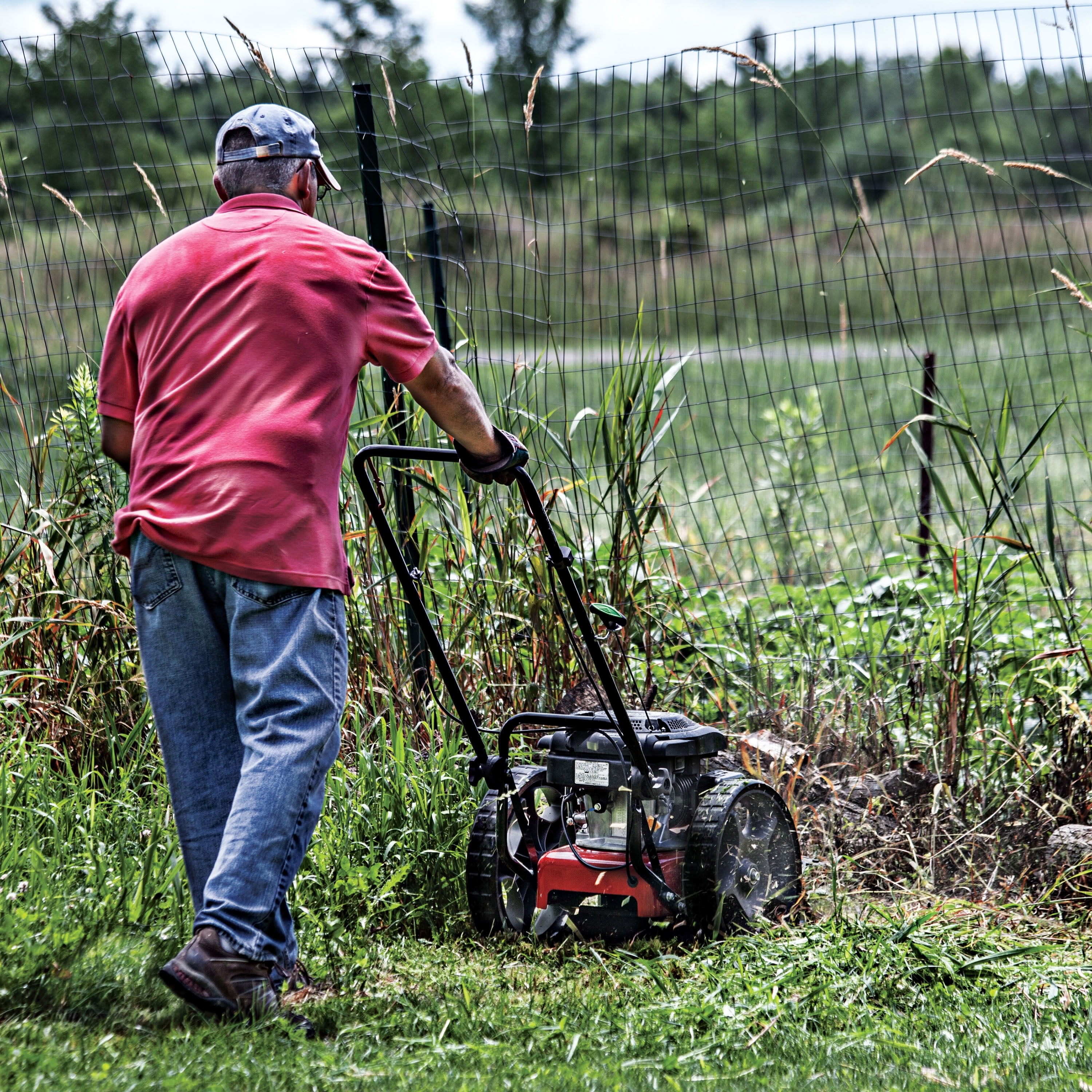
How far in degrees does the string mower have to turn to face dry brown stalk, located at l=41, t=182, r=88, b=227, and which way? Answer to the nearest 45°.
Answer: approximately 90° to its left

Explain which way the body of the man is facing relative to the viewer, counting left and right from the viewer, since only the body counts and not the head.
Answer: facing away from the viewer and to the right of the viewer

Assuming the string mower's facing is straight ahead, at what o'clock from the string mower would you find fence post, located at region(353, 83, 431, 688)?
The fence post is roughly at 10 o'clock from the string mower.

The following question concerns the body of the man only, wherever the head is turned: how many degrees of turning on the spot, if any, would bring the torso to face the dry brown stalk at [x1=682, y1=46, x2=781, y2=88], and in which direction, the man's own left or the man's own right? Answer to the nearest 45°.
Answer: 0° — they already face it

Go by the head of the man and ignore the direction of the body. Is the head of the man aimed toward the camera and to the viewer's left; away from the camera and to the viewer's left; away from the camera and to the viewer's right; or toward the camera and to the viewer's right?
away from the camera and to the viewer's right

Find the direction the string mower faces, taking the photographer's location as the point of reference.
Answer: facing away from the viewer and to the right of the viewer
